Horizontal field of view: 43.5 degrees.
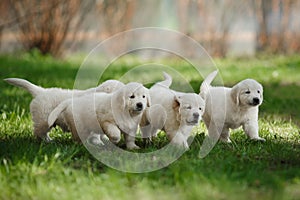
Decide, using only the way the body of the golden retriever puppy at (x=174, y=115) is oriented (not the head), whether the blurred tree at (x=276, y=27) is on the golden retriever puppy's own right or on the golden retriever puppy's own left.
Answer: on the golden retriever puppy's own left

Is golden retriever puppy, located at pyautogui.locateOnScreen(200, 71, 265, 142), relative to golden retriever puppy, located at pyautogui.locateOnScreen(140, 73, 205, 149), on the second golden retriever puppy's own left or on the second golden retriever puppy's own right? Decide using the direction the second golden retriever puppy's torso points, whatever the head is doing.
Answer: on the second golden retriever puppy's own left

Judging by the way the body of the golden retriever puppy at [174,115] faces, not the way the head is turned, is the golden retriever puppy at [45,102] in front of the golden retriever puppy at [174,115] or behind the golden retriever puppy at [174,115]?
behind

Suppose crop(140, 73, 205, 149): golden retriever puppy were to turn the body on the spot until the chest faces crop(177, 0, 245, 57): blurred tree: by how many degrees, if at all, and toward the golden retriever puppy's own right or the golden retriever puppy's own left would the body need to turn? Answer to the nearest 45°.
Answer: approximately 135° to the golden retriever puppy's own left

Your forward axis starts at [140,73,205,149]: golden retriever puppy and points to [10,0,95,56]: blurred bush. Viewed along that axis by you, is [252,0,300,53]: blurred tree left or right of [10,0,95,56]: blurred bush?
right

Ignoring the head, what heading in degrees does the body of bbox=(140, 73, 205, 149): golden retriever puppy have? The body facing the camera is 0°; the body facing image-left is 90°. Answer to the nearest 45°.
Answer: approximately 315°
